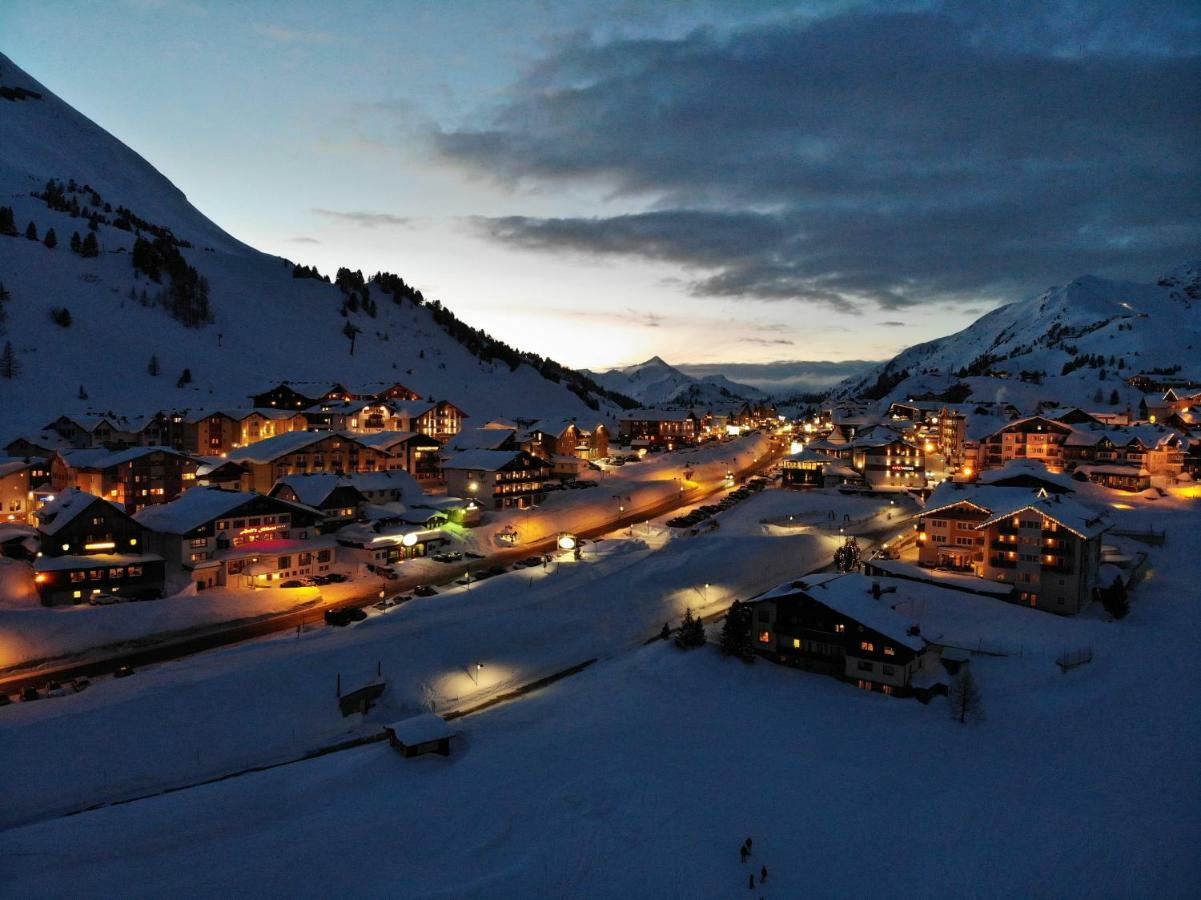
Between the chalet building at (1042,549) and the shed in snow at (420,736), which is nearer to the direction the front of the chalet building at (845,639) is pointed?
the shed in snow

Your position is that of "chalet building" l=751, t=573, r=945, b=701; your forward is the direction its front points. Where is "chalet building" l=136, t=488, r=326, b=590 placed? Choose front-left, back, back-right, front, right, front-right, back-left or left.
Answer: front-right

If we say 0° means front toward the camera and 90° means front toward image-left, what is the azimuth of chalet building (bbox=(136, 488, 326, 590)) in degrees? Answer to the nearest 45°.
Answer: approximately 315°

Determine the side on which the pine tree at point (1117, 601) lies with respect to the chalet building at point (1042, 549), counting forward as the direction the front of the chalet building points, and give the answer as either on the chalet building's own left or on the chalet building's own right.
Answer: on the chalet building's own left

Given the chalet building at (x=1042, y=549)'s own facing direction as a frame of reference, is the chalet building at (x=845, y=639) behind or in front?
in front

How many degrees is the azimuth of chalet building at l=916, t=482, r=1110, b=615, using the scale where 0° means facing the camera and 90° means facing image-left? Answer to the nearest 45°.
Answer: approximately 45°

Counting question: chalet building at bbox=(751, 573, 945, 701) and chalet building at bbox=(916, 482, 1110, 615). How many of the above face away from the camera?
0

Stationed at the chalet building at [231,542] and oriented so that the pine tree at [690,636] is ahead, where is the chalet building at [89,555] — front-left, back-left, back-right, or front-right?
back-right

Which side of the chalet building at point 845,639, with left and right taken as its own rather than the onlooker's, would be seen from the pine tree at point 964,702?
left

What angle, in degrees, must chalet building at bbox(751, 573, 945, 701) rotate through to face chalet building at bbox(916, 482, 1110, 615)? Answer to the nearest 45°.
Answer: approximately 180°

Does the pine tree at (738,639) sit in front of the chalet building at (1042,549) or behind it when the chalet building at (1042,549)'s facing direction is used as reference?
in front

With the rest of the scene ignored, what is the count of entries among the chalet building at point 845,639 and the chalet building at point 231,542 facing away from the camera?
0

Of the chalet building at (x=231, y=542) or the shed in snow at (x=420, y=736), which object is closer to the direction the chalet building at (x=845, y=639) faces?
the shed in snow
